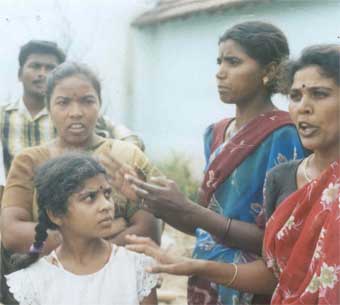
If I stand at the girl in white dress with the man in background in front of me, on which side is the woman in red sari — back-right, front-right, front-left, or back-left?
back-right

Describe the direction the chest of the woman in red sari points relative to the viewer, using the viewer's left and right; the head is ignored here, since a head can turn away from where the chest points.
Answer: facing the viewer and to the left of the viewer

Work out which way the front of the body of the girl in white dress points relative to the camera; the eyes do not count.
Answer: toward the camera

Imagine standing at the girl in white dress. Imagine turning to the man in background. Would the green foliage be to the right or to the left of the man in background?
right

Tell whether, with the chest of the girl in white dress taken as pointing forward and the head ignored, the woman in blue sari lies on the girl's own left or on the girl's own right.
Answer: on the girl's own left

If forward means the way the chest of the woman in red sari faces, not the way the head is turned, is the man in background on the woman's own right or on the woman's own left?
on the woman's own right

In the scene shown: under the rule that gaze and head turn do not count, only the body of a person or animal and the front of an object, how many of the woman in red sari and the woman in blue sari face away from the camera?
0

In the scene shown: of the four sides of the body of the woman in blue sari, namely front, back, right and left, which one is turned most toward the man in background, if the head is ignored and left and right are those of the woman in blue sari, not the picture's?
right

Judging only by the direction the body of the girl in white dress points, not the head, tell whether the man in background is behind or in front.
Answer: behind
